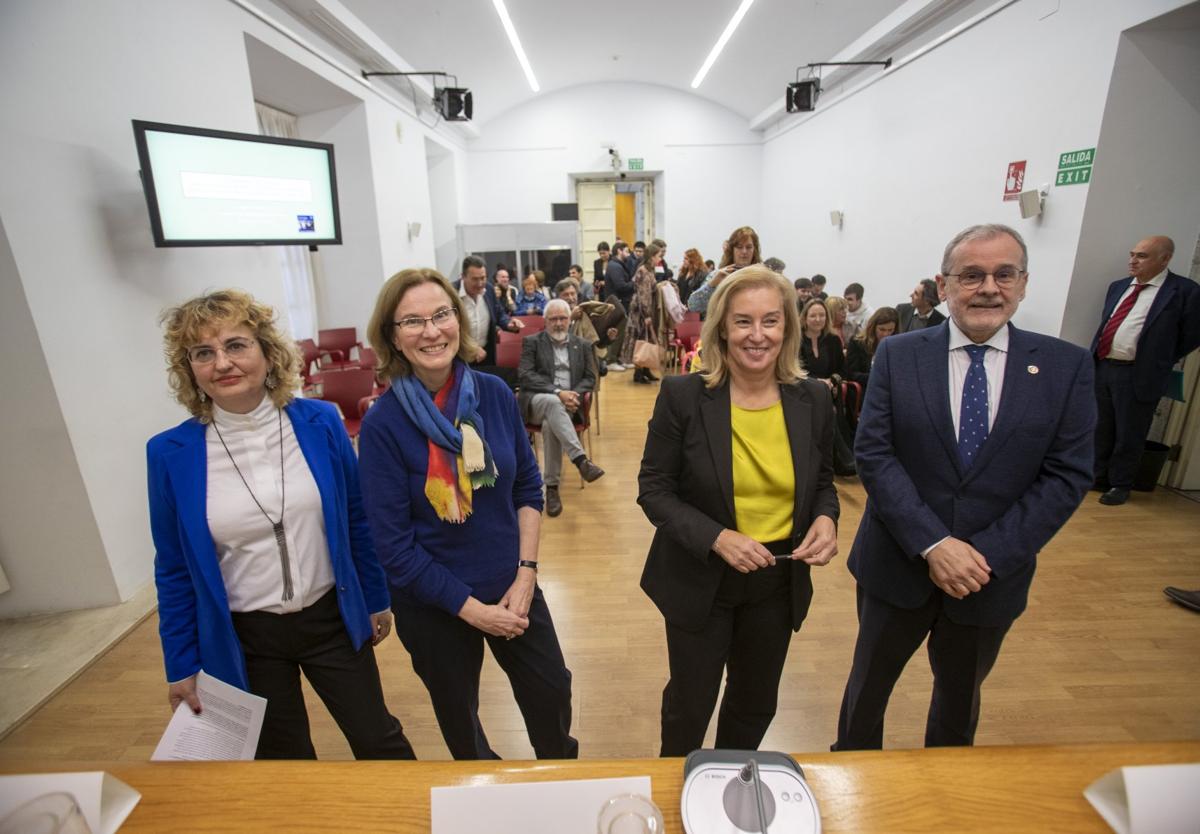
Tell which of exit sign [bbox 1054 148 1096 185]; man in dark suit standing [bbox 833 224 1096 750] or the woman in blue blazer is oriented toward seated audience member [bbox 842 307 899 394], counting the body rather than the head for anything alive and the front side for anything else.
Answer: the exit sign

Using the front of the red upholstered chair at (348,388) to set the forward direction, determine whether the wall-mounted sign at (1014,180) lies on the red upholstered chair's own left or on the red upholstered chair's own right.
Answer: on the red upholstered chair's own left

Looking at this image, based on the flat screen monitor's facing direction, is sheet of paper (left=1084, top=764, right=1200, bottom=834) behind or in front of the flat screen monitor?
in front

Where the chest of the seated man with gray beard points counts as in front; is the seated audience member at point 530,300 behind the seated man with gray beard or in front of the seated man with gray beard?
behind

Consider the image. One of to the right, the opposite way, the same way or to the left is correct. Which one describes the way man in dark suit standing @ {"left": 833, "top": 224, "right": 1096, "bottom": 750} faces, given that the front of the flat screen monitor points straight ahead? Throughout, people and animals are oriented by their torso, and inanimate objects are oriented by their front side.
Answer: to the right

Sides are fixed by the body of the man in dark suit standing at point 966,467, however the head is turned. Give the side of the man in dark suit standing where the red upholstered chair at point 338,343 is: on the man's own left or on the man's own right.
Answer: on the man's own right

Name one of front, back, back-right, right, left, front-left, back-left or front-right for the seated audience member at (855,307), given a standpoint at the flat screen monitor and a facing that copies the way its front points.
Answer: front-left

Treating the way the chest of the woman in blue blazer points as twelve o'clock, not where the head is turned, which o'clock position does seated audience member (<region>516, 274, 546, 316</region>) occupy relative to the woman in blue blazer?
The seated audience member is roughly at 7 o'clock from the woman in blue blazer.

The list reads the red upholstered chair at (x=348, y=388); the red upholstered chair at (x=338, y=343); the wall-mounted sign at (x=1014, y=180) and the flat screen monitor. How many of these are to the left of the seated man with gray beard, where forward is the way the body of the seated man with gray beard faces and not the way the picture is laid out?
1

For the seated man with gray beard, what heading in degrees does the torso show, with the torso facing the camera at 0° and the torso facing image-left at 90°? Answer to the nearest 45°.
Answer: approximately 0°

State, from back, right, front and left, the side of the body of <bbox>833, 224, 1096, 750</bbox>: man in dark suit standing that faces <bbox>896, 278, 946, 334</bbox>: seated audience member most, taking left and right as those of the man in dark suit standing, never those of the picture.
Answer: back

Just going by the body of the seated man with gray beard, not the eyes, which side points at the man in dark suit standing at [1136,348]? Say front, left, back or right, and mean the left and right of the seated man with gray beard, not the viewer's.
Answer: left
